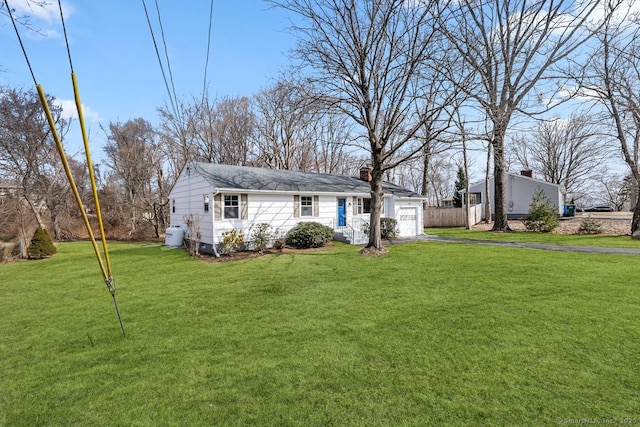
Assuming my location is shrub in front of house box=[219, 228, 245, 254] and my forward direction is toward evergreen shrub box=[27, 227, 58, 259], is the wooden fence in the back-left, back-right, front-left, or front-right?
back-right

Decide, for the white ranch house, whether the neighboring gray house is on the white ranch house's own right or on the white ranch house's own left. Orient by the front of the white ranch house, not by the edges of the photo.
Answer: on the white ranch house's own left

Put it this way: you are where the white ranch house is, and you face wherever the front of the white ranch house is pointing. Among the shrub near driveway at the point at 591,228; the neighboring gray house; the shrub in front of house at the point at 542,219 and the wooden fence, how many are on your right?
0

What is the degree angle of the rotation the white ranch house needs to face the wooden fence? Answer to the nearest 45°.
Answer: approximately 90° to its left

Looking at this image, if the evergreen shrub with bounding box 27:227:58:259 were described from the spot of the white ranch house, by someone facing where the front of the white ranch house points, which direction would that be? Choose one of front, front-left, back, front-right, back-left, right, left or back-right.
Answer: back-right

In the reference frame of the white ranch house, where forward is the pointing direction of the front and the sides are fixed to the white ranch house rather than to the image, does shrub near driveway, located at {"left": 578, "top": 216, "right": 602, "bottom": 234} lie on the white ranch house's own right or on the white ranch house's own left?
on the white ranch house's own left

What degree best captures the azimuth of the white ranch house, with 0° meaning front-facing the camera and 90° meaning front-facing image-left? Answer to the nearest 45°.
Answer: approximately 315°

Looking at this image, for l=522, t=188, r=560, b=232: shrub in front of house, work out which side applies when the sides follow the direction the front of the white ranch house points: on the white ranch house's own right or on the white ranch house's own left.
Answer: on the white ranch house's own left
